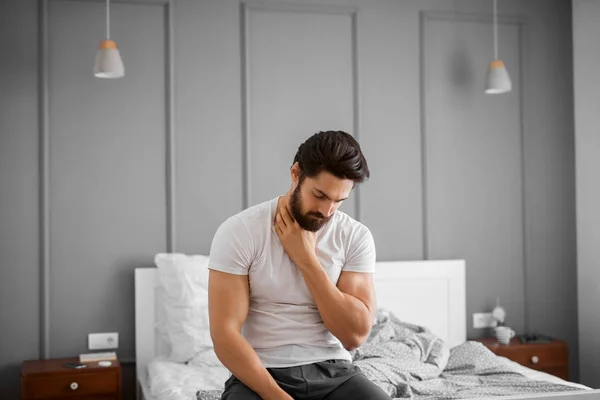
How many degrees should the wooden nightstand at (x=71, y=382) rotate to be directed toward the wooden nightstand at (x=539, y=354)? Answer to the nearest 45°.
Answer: approximately 90° to its left

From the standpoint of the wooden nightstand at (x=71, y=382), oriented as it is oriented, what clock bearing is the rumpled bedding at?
The rumpled bedding is roughly at 10 o'clock from the wooden nightstand.

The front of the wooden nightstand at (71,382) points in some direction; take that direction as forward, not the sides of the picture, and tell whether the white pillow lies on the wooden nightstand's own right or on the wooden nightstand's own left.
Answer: on the wooden nightstand's own left

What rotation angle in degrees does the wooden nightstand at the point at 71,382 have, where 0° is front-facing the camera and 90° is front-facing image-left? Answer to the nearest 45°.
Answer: approximately 0°

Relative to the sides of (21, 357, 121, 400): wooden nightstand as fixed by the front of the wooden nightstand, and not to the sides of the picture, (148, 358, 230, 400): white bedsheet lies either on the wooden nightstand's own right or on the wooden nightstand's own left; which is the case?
on the wooden nightstand's own left

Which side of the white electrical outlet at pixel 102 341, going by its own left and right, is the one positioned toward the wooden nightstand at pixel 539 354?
left
